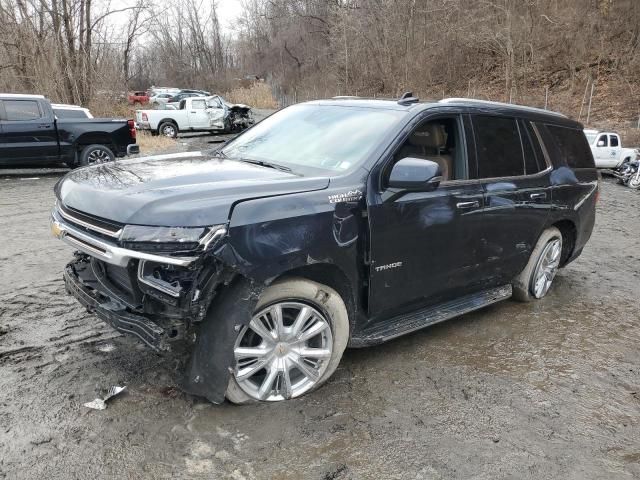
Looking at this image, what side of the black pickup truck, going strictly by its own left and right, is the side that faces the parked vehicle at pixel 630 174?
back

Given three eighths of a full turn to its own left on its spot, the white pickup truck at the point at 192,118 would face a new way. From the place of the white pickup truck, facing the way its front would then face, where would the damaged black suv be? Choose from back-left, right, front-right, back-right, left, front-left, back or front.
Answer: back-left

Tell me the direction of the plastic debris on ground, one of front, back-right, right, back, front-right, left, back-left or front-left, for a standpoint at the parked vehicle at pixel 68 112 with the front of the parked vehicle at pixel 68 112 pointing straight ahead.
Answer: left

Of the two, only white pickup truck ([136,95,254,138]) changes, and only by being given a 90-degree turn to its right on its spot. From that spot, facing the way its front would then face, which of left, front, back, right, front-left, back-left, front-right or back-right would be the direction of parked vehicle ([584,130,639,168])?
front-left

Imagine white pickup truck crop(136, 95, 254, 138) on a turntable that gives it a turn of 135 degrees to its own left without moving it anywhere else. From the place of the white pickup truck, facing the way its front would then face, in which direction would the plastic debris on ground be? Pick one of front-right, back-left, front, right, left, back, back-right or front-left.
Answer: back-left

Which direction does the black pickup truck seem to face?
to the viewer's left

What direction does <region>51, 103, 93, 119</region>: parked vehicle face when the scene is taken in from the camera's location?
facing to the right of the viewer

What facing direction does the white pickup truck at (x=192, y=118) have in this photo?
to the viewer's right

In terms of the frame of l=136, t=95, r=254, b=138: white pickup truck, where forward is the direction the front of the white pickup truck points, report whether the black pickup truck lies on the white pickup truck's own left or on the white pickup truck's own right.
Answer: on the white pickup truck's own right

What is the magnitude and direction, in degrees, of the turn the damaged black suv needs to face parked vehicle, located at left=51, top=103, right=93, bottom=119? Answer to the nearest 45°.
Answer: approximately 90° to its right
